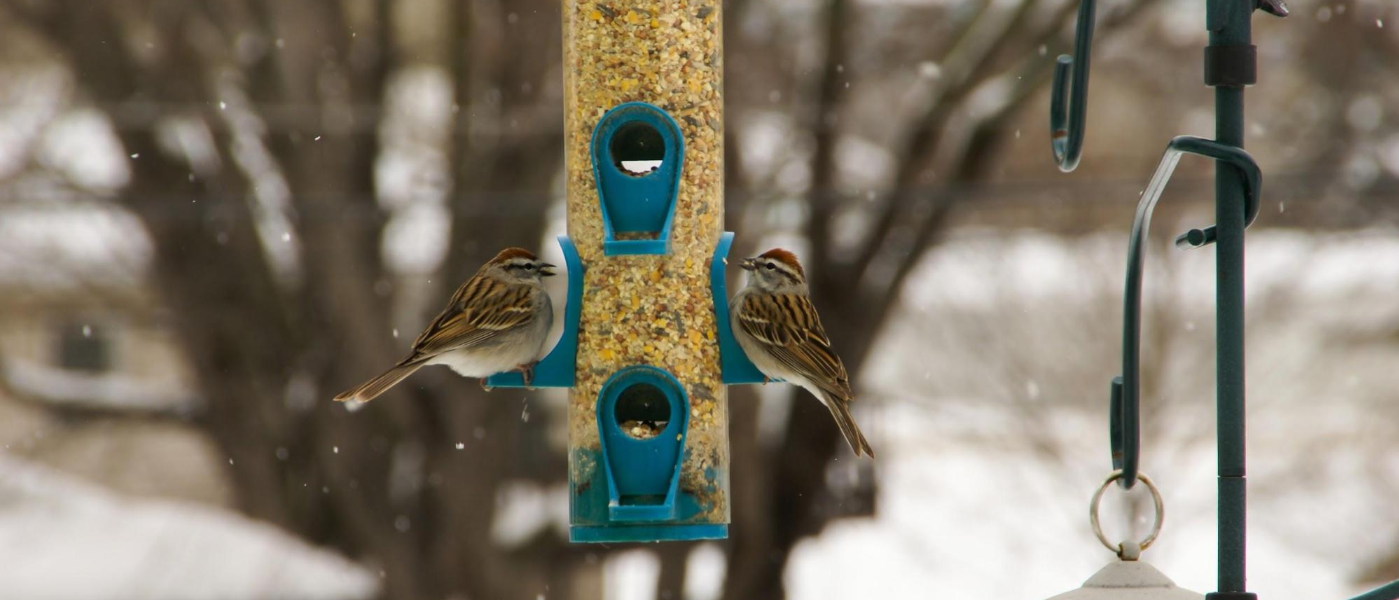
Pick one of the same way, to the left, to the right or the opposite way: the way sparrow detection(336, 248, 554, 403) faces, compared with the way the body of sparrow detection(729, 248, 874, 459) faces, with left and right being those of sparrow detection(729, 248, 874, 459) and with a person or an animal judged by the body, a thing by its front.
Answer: the opposite way

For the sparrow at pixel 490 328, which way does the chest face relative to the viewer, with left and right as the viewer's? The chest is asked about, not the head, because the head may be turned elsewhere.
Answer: facing to the right of the viewer

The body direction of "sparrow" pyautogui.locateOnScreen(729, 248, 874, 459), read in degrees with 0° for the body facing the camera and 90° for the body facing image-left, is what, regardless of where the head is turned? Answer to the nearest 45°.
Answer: approximately 90°

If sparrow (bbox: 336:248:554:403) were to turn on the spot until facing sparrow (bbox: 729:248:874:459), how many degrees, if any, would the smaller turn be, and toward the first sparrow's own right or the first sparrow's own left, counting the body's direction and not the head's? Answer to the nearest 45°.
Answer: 0° — it already faces it

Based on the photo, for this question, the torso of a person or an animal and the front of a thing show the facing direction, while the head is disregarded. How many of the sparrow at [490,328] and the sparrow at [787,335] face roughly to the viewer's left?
1

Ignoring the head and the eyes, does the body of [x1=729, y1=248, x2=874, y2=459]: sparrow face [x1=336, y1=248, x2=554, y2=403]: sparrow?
yes

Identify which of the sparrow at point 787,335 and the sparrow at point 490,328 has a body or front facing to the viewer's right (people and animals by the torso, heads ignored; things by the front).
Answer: the sparrow at point 490,328
